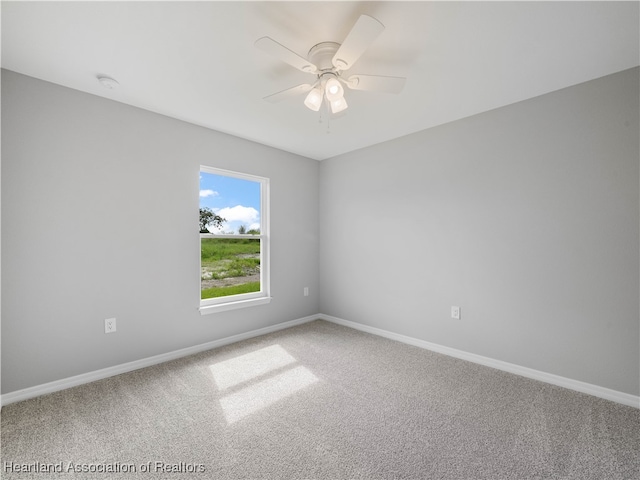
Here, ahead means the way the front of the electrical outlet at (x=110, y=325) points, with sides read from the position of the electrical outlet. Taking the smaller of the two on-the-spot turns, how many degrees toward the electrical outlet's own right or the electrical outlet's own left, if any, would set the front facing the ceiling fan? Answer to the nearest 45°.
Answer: approximately 45° to the electrical outlet's own left

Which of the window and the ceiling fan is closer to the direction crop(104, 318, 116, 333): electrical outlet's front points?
the ceiling fan

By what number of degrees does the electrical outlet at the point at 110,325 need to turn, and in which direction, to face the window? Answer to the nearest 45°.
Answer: approximately 90° to its left

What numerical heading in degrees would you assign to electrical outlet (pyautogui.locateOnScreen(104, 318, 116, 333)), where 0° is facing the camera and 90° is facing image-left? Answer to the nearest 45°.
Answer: approximately 0°
